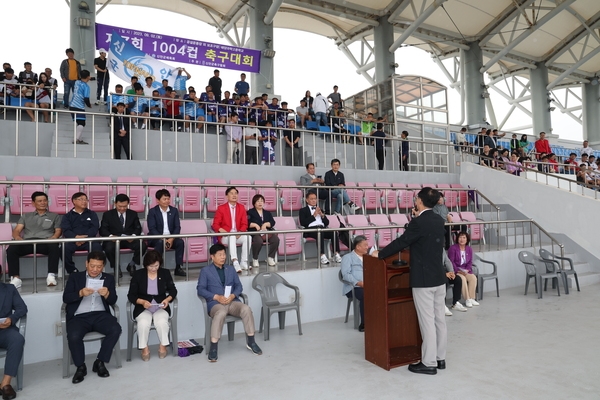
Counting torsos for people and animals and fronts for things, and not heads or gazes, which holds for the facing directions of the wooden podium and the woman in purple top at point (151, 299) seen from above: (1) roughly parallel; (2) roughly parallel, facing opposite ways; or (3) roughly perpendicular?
roughly parallel, facing opposite ways

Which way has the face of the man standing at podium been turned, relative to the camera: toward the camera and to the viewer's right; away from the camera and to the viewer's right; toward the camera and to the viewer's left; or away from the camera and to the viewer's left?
away from the camera and to the viewer's left

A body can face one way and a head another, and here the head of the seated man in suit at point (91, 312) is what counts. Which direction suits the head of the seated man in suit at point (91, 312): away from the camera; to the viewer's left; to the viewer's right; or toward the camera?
toward the camera

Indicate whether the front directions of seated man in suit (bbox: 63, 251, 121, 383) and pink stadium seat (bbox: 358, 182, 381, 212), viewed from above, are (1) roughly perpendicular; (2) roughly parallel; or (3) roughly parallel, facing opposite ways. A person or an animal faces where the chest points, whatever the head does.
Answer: roughly parallel

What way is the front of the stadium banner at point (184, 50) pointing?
toward the camera

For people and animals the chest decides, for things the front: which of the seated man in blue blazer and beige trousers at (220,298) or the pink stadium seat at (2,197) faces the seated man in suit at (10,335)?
the pink stadium seat

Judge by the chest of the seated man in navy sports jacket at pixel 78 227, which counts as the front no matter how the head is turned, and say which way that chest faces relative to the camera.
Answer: toward the camera

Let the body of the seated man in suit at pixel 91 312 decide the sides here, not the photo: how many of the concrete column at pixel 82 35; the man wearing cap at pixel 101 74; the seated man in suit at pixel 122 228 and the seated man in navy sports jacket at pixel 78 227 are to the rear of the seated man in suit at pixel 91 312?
4

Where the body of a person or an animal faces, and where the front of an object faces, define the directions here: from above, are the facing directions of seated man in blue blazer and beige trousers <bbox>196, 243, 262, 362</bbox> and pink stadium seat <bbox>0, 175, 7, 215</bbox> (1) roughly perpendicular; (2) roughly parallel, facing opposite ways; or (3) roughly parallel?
roughly parallel

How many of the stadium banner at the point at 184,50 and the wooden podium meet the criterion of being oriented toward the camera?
1

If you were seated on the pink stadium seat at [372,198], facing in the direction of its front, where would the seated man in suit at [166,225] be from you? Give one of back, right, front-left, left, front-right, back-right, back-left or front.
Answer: right

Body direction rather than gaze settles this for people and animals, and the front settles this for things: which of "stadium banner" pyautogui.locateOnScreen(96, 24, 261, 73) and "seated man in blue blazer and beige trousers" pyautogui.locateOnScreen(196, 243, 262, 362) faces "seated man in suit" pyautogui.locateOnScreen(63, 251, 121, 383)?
the stadium banner

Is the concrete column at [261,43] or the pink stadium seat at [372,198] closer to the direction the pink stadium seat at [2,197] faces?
the pink stadium seat

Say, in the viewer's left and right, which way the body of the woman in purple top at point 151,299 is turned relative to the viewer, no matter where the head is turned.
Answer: facing the viewer

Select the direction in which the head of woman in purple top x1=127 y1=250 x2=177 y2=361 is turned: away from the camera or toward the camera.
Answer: toward the camera

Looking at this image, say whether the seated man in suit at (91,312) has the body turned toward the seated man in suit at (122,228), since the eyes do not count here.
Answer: no

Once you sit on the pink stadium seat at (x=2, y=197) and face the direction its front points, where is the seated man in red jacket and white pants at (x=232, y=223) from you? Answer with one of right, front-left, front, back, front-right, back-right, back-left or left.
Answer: front-left
